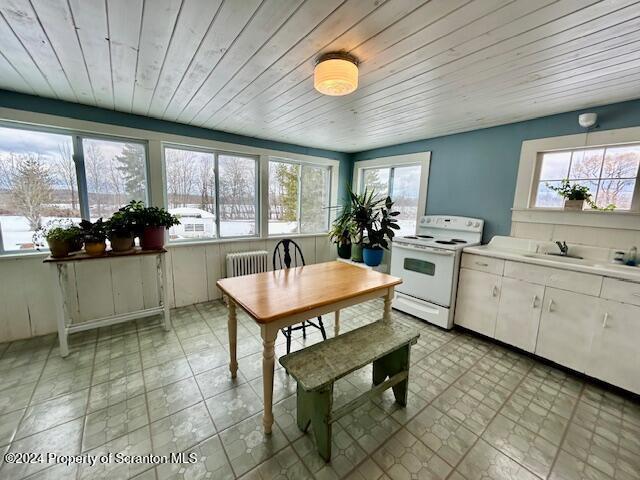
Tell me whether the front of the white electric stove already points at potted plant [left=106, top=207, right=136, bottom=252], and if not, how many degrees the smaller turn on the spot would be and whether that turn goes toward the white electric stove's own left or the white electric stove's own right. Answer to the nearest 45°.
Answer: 0° — it already faces it

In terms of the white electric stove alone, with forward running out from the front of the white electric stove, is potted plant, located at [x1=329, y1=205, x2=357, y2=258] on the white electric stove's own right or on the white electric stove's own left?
on the white electric stove's own right

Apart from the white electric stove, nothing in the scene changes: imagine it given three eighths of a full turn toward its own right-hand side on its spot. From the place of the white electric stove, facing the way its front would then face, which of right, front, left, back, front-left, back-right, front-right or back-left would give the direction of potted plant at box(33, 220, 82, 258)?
back-left

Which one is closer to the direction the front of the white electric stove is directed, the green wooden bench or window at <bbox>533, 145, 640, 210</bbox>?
the green wooden bench

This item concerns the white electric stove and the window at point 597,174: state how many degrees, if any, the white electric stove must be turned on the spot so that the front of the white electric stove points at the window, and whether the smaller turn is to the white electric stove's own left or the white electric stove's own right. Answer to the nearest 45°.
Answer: approximately 135° to the white electric stove's own left

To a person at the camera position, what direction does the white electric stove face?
facing the viewer and to the left of the viewer

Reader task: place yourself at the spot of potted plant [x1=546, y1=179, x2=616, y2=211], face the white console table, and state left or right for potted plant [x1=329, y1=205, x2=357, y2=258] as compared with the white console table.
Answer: right

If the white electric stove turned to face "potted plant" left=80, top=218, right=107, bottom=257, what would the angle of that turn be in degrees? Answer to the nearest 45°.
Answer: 0° — it already faces it

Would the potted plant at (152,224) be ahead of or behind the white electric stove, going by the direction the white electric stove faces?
ahead

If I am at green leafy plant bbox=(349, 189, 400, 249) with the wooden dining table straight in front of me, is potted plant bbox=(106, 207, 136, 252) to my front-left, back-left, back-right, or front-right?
front-right

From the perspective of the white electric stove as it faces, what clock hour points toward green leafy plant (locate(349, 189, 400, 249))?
The green leafy plant is roughly at 2 o'clock from the white electric stove.
